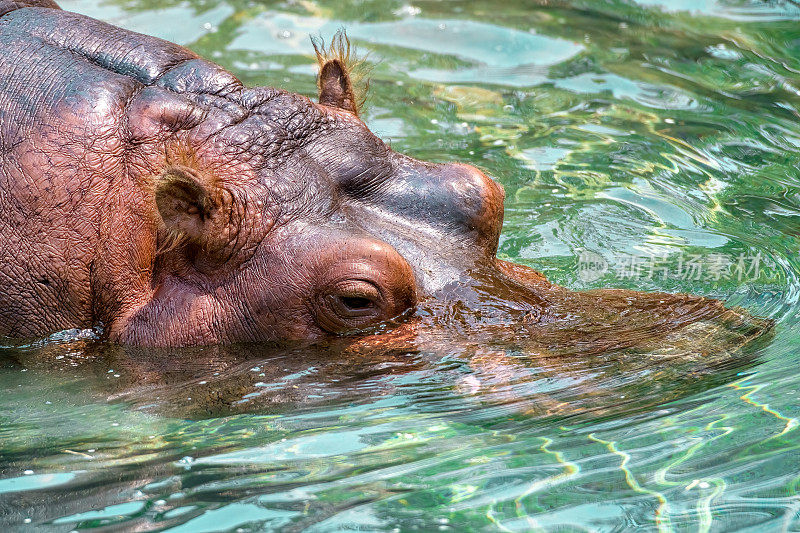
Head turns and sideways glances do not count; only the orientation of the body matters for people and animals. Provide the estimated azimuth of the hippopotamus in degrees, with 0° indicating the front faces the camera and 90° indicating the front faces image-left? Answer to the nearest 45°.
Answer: approximately 315°
